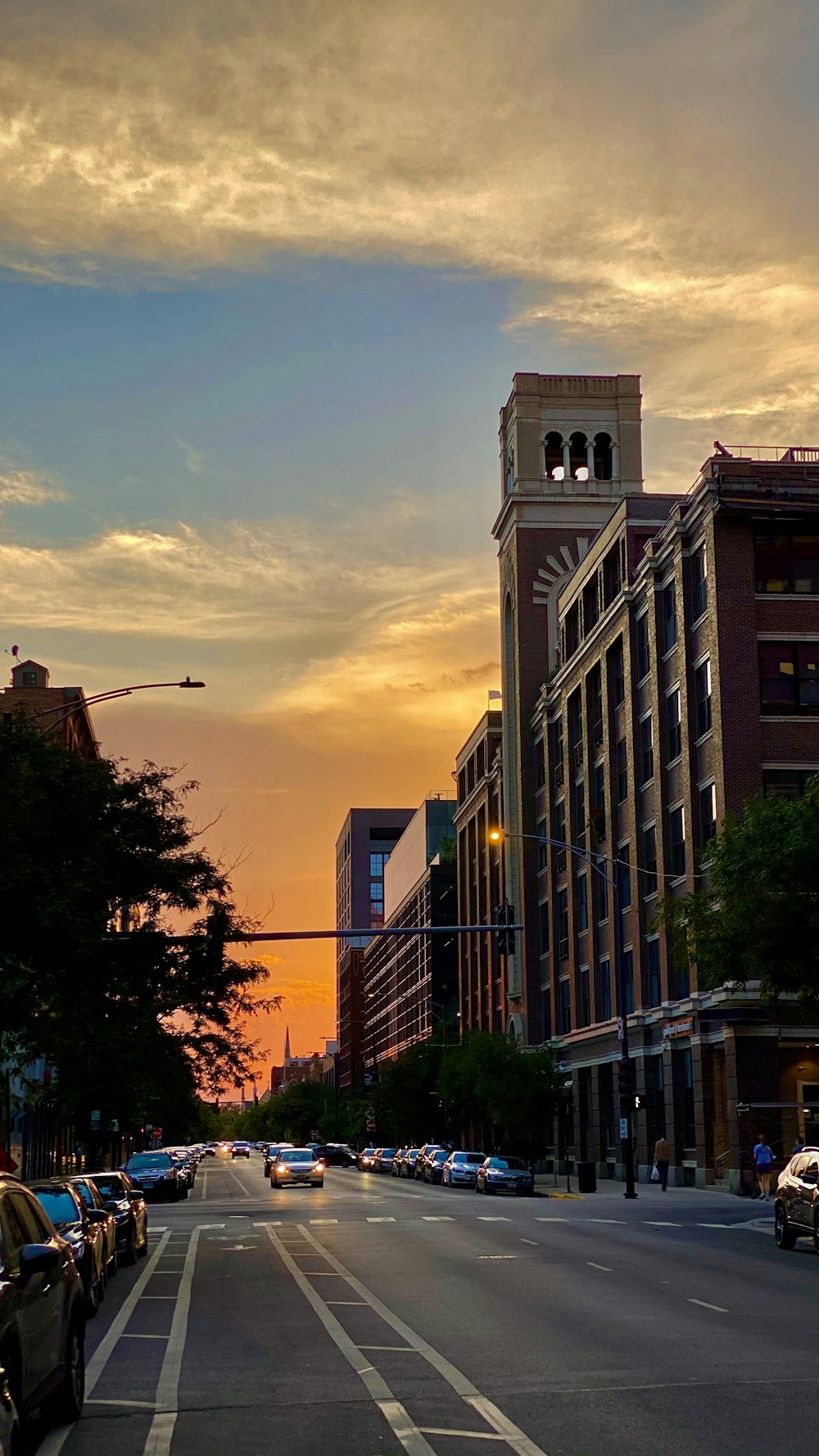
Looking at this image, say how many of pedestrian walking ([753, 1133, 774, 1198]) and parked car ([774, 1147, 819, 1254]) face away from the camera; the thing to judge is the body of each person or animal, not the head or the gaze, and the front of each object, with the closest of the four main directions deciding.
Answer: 1
